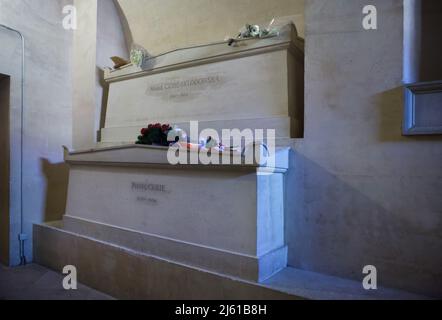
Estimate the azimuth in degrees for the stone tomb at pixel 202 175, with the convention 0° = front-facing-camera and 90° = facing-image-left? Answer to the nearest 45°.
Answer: approximately 45°
